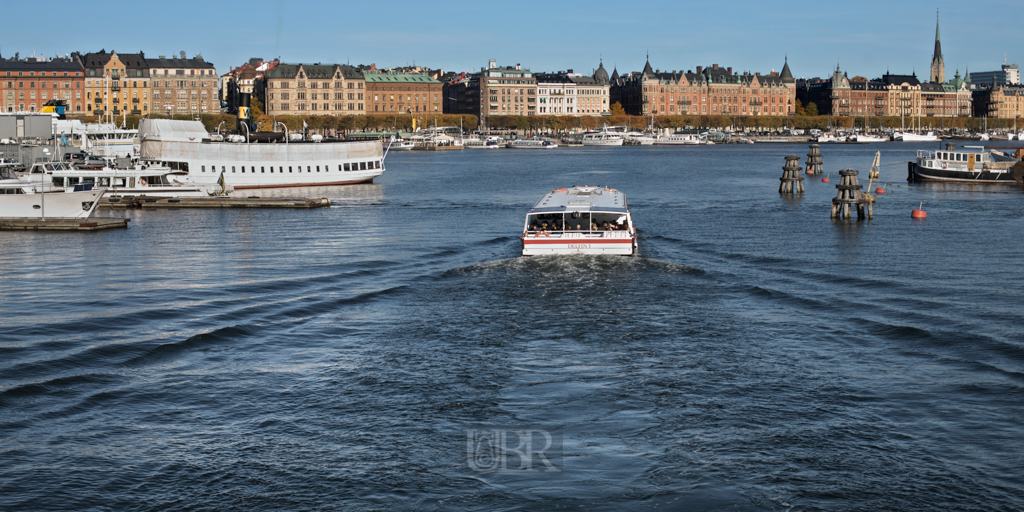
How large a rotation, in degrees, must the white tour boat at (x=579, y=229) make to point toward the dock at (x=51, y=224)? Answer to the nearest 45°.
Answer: approximately 45° to its left

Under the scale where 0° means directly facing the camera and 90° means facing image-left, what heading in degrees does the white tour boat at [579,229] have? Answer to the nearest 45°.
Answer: approximately 180°

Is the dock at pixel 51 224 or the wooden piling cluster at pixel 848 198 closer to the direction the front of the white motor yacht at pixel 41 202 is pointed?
the wooden piling cluster

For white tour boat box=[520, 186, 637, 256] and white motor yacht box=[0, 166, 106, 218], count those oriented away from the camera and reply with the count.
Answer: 1

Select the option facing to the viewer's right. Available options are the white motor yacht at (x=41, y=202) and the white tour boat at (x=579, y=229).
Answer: the white motor yacht at (x=41, y=202)

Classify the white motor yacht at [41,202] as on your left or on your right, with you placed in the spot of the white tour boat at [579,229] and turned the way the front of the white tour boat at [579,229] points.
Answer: on your left

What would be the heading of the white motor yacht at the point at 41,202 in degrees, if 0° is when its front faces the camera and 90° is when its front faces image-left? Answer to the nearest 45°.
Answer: approximately 270°
